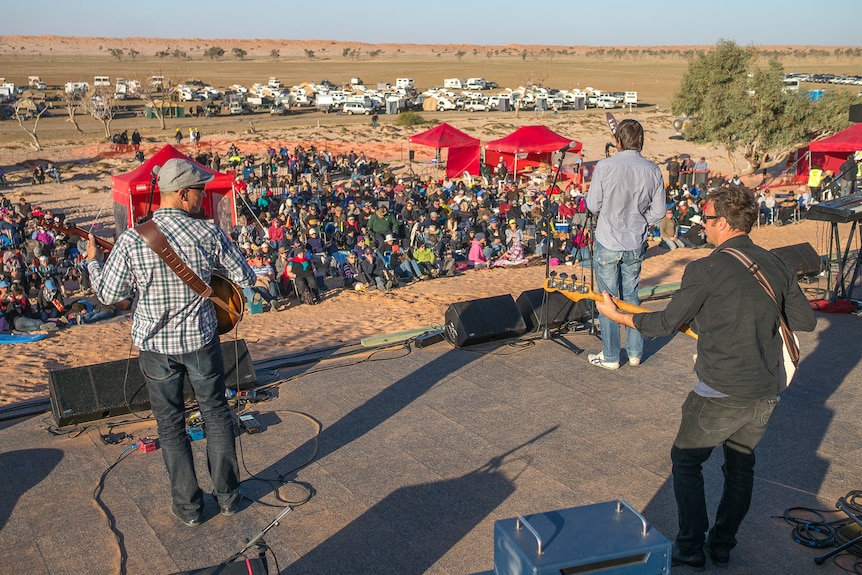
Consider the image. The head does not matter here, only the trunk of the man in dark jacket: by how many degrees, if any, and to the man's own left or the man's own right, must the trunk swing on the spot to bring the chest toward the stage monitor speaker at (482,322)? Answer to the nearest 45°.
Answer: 0° — they already face it

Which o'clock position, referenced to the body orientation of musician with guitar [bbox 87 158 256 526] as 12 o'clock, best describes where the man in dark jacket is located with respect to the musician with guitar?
The man in dark jacket is roughly at 4 o'clock from the musician with guitar.

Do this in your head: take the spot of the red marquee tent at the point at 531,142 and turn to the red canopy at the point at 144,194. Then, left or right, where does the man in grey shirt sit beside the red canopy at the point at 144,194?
left

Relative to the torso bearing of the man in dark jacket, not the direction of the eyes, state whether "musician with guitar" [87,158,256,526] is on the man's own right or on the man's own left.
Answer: on the man's own left

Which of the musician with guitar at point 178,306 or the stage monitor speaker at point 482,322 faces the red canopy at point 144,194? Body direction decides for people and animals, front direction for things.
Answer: the musician with guitar

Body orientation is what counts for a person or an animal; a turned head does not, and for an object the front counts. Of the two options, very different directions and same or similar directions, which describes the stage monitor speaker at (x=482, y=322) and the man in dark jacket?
very different directions

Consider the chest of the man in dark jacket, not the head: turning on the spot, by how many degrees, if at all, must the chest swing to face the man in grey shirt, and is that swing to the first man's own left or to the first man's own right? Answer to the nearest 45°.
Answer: approximately 45° to the first man's own right

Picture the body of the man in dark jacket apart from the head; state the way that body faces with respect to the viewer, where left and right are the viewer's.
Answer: facing away from the viewer and to the left of the viewer

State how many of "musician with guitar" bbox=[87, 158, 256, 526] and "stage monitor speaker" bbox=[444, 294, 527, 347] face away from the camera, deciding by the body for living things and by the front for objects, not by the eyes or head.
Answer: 1

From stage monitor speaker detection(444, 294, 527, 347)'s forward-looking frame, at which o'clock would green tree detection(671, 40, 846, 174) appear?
The green tree is roughly at 8 o'clock from the stage monitor speaker.

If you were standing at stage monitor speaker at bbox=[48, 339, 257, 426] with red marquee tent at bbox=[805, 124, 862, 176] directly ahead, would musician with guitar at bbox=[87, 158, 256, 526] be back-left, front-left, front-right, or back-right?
back-right

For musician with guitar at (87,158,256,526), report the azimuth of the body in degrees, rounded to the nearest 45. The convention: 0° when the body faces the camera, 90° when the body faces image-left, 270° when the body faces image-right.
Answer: approximately 180°
